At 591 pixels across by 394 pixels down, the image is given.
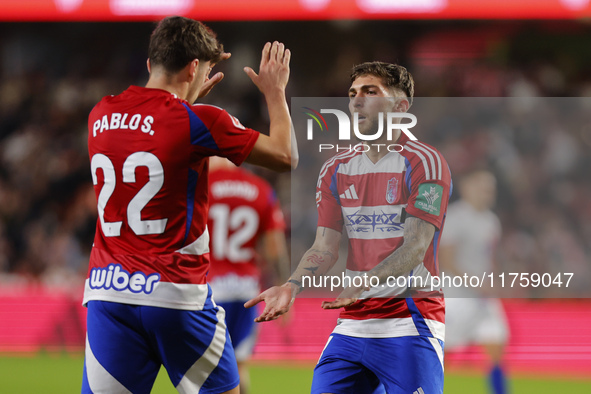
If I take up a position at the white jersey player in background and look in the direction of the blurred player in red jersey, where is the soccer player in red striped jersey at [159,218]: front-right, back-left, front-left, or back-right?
front-left

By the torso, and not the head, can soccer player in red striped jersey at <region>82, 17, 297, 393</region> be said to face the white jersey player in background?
yes

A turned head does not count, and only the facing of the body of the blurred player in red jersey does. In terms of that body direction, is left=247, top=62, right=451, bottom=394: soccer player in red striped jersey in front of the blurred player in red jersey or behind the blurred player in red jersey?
behind

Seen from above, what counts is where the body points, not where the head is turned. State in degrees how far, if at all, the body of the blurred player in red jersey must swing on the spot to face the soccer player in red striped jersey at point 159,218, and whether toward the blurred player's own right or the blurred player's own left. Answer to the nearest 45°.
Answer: approximately 180°

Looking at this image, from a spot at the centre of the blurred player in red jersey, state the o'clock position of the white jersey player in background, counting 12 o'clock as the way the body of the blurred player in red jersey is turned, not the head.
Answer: The white jersey player in background is roughly at 2 o'clock from the blurred player in red jersey.

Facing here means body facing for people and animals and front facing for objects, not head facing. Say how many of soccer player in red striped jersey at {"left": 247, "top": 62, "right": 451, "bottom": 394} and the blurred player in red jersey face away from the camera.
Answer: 1

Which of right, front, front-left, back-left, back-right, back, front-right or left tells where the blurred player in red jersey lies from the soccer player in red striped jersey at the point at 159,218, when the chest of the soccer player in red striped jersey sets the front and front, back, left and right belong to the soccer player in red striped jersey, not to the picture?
front-left

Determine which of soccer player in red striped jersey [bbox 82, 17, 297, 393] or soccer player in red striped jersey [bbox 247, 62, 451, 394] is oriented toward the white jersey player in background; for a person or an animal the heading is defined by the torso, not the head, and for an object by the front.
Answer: soccer player in red striped jersey [bbox 82, 17, 297, 393]

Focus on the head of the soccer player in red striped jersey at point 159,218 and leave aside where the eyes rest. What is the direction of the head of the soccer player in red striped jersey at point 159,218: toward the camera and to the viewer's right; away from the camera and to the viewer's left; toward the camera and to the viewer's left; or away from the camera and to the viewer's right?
away from the camera and to the viewer's right

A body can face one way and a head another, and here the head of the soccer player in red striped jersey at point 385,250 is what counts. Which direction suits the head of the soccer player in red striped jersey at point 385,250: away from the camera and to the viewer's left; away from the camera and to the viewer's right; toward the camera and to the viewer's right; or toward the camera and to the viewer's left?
toward the camera and to the viewer's left

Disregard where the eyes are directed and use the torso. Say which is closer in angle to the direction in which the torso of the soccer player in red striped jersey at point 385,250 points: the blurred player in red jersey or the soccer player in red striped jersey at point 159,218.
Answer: the soccer player in red striped jersey

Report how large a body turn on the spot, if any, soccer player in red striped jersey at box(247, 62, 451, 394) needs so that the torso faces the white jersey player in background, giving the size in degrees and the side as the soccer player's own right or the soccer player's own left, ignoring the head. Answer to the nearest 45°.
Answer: approximately 135° to the soccer player's own right

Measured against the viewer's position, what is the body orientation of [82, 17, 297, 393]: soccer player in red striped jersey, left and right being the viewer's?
facing away from the viewer and to the right of the viewer

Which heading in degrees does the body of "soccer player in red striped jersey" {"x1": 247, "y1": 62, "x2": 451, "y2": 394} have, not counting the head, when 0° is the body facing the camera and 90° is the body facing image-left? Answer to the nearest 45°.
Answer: approximately 45°

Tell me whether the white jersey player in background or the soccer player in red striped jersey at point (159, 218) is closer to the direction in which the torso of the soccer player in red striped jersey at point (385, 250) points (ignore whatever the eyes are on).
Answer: the soccer player in red striped jersey

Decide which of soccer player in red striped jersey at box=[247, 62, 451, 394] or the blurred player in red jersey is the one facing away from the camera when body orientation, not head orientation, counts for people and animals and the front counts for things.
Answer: the blurred player in red jersey

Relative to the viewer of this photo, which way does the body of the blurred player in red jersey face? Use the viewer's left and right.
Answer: facing away from the viewer

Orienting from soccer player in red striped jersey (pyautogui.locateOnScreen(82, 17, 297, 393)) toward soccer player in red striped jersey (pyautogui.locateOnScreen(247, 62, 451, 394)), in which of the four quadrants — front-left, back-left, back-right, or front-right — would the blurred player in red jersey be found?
front-left

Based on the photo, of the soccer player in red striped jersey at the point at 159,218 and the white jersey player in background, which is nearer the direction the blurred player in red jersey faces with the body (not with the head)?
the white jersey player in background

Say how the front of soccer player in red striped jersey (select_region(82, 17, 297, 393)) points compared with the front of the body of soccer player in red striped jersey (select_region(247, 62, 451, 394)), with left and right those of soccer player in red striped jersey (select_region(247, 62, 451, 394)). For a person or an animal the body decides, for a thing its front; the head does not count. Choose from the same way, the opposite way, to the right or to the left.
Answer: the opposite way
